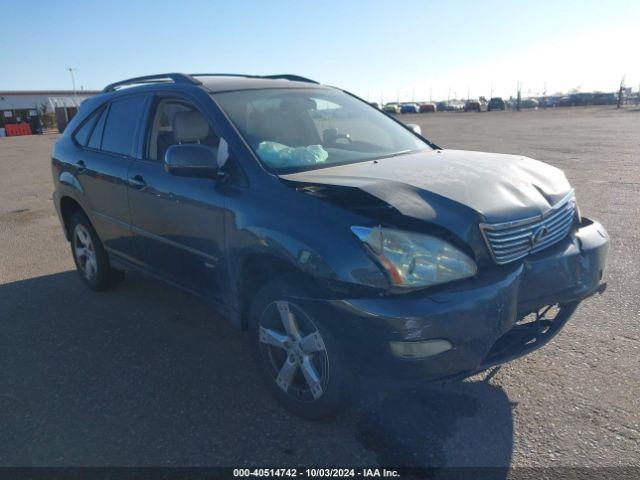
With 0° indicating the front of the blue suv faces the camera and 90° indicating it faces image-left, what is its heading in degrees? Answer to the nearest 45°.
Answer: approximately 315°
